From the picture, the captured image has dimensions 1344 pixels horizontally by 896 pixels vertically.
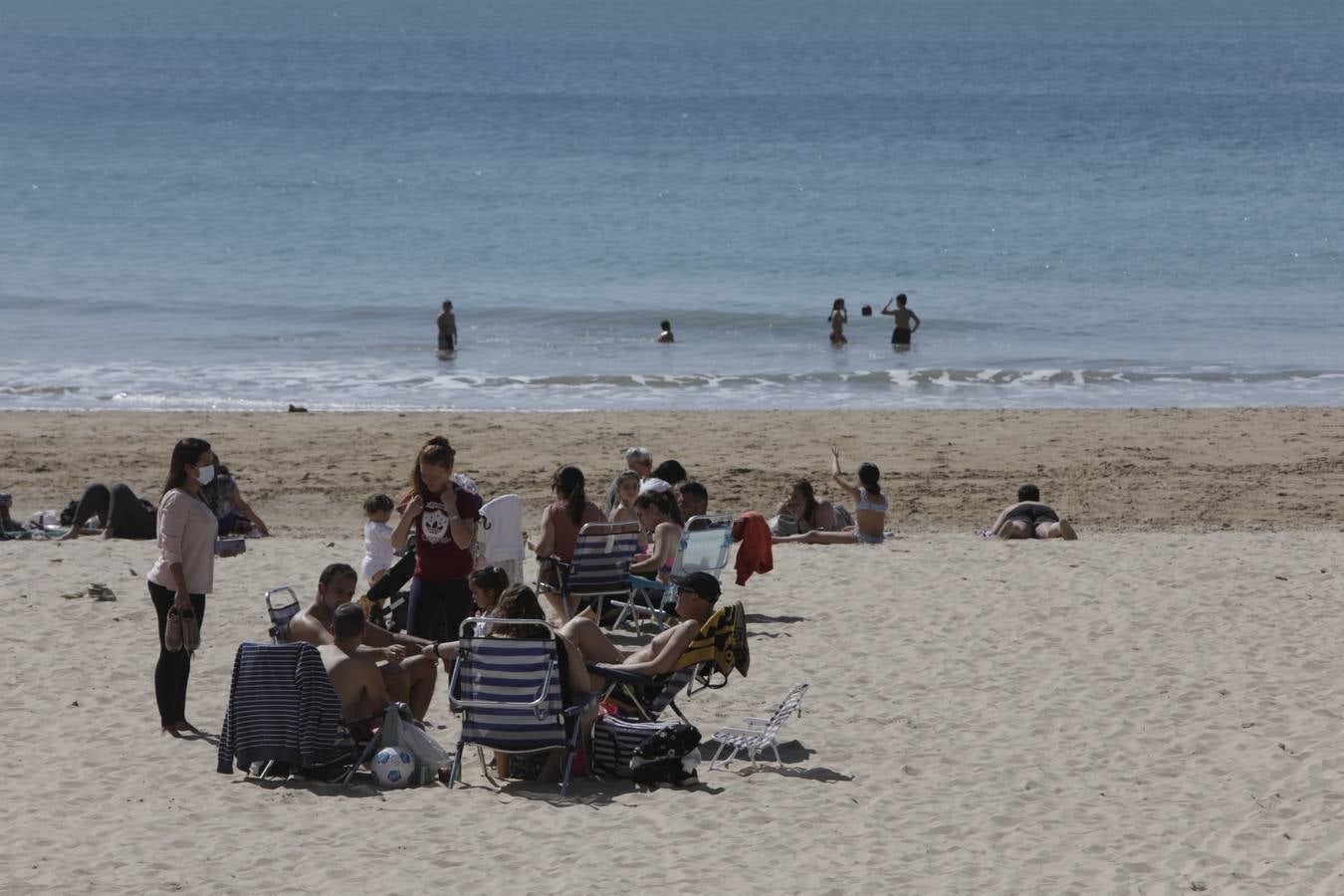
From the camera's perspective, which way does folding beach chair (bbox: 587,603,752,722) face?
to the viewer's left

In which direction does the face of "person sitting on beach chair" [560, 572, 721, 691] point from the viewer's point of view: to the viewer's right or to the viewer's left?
to the viewer's left

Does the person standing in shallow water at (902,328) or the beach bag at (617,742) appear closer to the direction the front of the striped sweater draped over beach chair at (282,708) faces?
the person standing in shallow water

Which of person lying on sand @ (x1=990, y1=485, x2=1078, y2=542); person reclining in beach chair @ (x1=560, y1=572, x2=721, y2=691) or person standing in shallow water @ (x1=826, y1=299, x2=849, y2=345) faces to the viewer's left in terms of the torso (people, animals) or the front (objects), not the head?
person reclining in beach chair @ (x1=560, y1=572, x2=721, y2=691)

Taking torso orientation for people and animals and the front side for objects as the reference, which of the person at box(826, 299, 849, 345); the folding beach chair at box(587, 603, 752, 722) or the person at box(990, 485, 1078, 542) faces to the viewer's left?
the folding beach chair

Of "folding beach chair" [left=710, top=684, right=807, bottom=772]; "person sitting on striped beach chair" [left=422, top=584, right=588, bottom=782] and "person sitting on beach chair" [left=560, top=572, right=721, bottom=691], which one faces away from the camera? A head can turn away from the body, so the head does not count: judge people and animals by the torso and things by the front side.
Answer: "person sitting on striped beach chair" [left=422, top=584, right=588, bottom=782]

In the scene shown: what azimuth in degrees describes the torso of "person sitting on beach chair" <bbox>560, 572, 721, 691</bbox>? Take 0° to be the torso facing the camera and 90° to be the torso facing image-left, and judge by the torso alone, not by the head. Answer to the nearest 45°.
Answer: approximately 90°

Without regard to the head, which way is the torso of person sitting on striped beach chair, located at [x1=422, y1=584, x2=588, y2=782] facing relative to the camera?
away from the camera

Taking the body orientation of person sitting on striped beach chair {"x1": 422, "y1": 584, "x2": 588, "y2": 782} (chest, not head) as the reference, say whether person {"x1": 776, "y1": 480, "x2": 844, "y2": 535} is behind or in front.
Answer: in front

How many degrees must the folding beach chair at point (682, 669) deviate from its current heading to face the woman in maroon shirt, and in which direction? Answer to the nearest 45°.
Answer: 0° — it already faces them
